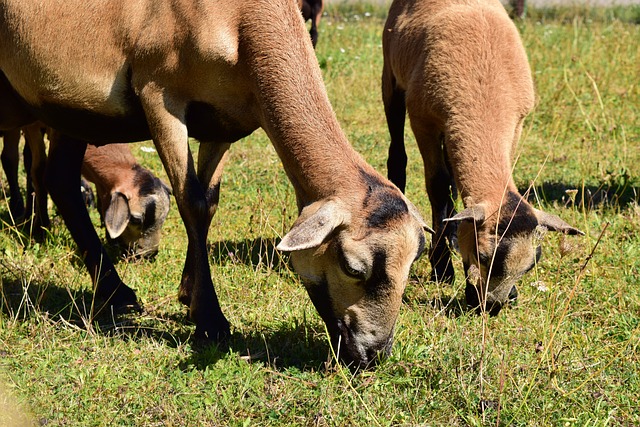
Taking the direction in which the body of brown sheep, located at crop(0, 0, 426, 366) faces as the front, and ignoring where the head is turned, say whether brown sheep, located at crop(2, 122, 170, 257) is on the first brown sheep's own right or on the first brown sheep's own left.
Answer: on the first brown sheep's own left

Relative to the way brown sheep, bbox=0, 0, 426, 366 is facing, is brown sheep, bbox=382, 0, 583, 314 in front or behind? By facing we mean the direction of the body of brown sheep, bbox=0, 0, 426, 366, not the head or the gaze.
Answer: in front

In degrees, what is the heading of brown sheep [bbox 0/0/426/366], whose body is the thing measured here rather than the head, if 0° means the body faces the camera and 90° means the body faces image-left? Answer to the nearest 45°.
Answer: approximately 270°
